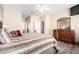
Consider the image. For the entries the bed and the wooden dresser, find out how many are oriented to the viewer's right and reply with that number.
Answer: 1

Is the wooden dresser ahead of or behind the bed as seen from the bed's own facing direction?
ahead

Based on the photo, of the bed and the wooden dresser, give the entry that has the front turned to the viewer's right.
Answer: the bed

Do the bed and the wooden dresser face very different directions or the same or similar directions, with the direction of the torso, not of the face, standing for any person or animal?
very different directions

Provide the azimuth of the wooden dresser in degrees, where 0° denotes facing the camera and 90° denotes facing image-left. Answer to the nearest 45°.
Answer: approximately 45°

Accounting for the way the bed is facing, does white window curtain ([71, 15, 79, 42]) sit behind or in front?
in front

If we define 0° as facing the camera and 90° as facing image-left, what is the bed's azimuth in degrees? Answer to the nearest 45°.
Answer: approximately 270°
